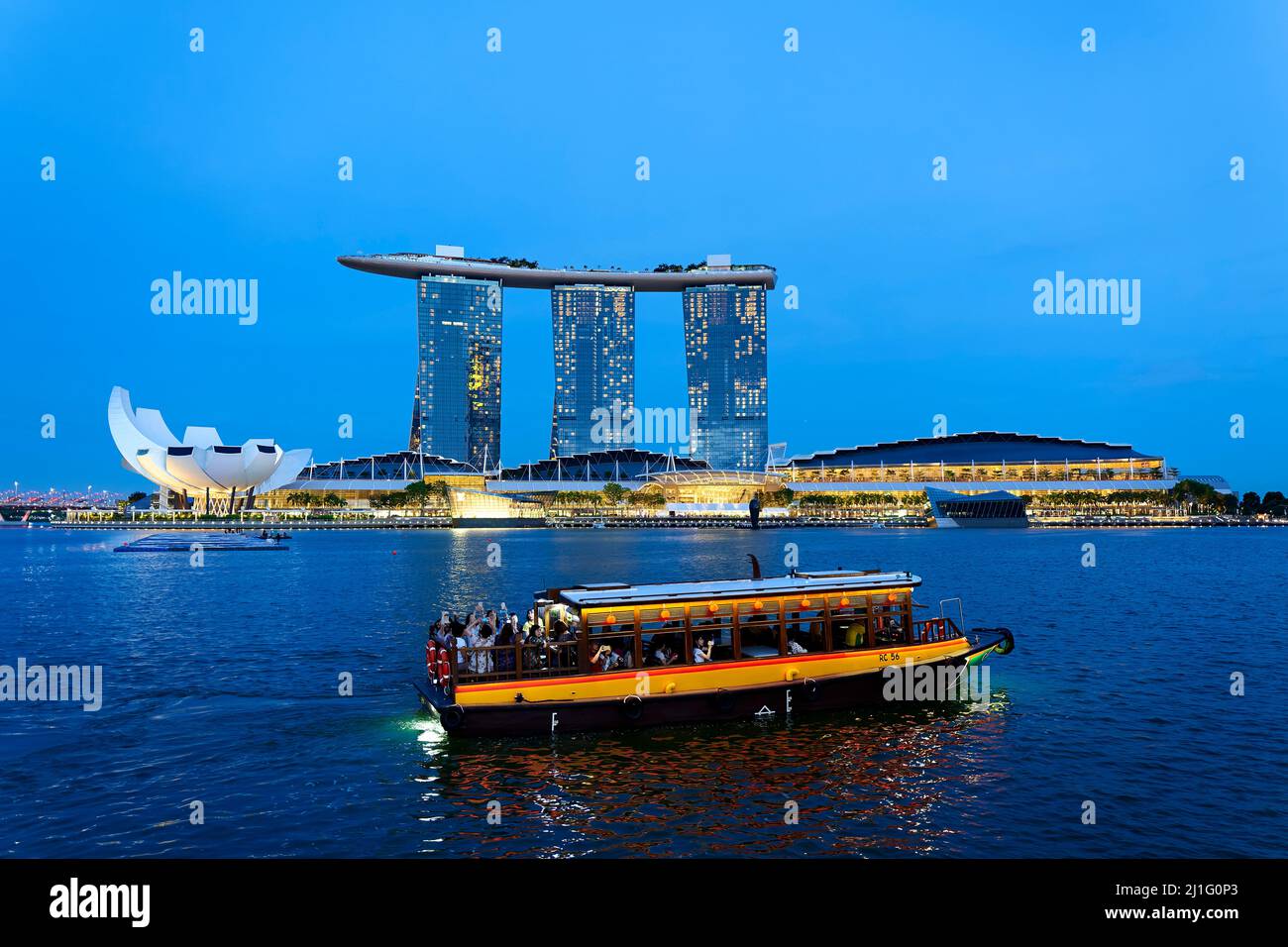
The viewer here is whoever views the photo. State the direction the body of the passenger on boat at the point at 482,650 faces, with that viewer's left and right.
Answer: facing away from the viewer

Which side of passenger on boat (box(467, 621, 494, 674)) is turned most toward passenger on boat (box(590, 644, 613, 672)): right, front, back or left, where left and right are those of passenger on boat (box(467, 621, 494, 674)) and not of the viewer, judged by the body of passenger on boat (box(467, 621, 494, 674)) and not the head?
right

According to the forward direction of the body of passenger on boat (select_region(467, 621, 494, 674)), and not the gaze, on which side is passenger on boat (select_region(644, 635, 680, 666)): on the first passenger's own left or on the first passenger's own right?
on the first passenger's own right
